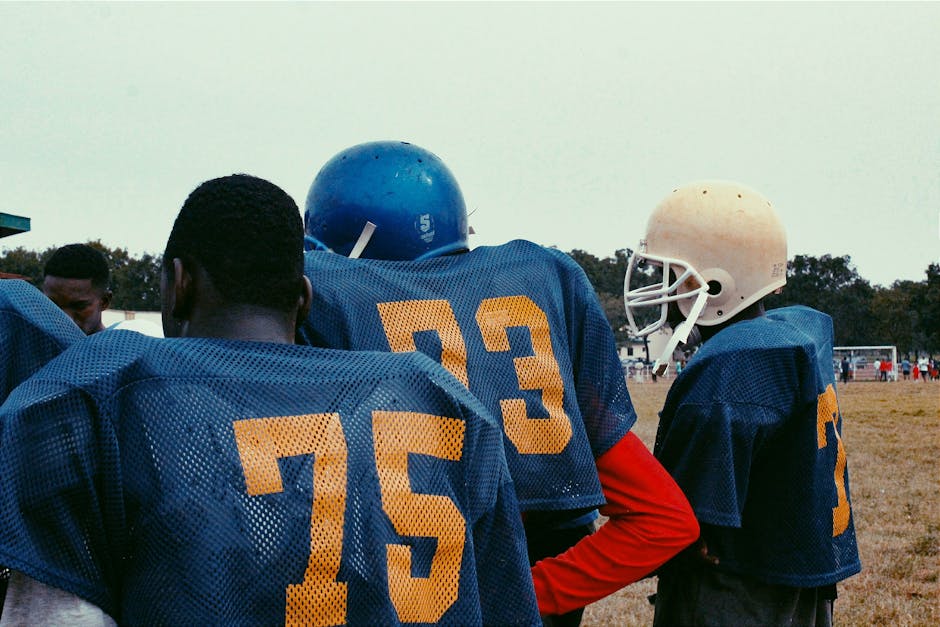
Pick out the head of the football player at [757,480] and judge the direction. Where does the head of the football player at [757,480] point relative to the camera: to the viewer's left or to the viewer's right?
to the viewer's left

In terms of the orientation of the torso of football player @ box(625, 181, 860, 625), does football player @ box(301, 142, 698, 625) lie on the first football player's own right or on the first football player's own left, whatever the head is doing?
on the first football player's own left

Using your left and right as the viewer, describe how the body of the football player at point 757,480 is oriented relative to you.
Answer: facing to the left of the viewer

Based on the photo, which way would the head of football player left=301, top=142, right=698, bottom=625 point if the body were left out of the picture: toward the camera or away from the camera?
away from the camera
